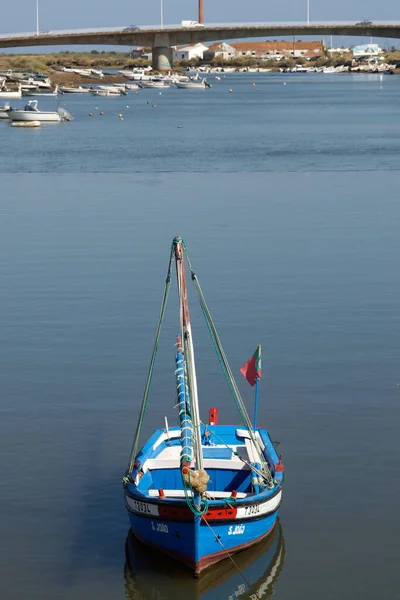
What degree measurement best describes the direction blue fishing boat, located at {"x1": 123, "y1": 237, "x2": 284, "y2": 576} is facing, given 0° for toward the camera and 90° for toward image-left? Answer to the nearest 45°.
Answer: approximately 0°
